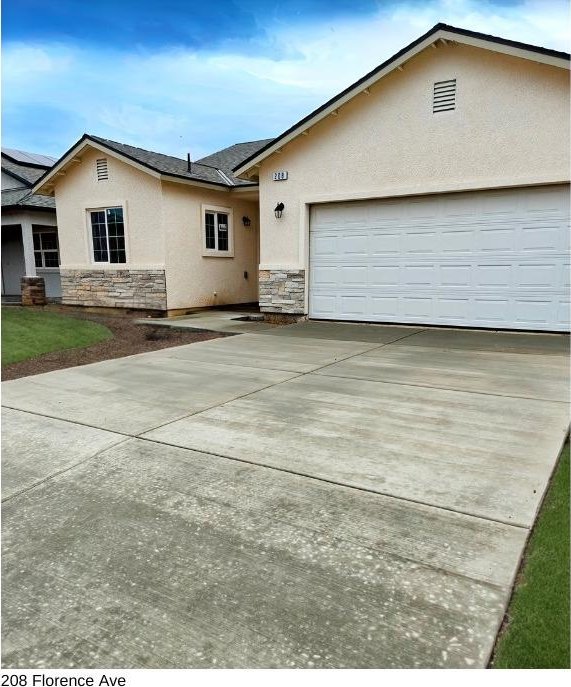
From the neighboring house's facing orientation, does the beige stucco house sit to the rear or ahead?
ahead

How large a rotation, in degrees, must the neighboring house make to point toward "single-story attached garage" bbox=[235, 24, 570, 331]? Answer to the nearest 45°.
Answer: approximately 45° to its left
